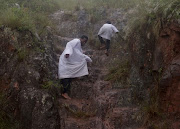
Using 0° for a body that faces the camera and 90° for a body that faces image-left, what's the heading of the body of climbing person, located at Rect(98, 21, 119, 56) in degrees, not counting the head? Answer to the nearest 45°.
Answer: approximately 180°

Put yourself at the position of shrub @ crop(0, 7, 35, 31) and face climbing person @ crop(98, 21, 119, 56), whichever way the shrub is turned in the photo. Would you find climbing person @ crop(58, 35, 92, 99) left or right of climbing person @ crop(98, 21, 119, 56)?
right

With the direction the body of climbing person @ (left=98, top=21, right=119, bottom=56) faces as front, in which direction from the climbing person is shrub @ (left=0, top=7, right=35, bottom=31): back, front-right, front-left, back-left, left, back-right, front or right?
back-left

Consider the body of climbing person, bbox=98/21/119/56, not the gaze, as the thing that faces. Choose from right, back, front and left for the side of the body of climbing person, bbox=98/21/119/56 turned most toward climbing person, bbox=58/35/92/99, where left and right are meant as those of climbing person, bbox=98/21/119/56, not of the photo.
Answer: back
